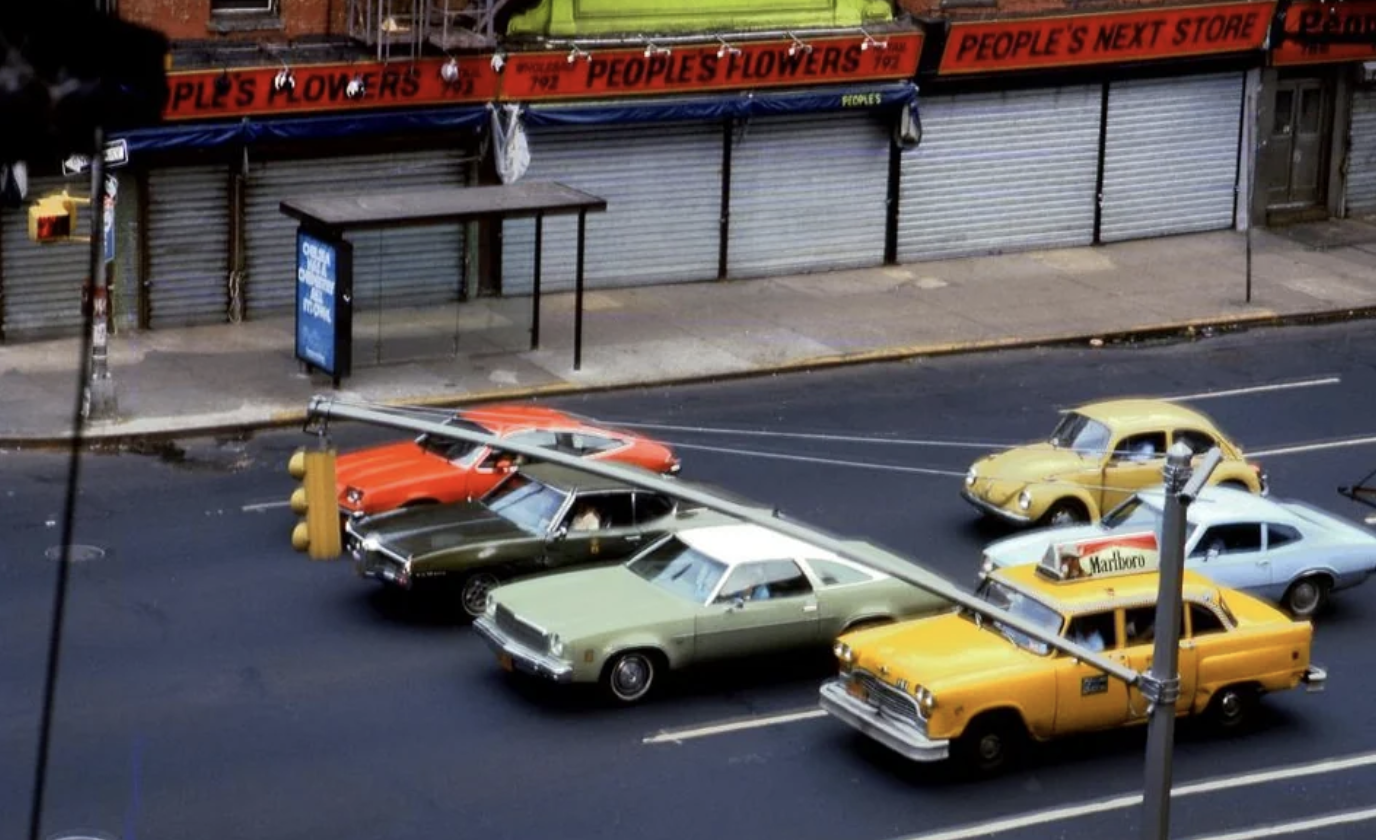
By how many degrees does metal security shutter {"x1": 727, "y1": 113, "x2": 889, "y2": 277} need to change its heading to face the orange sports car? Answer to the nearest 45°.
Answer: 0° — it already faces it

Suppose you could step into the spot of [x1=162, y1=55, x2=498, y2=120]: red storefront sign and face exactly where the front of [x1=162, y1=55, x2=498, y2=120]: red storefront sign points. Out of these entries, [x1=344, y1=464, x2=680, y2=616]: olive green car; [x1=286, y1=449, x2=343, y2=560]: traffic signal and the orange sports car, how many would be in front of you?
3

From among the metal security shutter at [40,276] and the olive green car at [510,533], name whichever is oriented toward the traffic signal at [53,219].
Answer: the metal security shutter

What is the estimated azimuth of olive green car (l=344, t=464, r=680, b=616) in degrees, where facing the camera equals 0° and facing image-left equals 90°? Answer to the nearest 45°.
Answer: approximately 45°

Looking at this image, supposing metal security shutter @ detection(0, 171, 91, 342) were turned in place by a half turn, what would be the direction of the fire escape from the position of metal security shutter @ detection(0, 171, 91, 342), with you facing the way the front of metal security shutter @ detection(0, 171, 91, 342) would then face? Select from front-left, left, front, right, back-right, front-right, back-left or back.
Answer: right

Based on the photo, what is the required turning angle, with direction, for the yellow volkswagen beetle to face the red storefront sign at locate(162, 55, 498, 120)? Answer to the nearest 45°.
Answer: approximately 90° to its right

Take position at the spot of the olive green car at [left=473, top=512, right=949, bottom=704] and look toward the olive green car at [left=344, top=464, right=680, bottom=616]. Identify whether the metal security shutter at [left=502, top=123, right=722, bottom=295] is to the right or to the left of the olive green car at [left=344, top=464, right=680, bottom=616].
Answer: right

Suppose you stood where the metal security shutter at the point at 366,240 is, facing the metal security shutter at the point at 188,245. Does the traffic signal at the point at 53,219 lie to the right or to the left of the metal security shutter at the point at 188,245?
left

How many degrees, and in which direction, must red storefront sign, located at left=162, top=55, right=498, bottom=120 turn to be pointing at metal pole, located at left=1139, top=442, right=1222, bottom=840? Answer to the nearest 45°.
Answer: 0° — it already faces it

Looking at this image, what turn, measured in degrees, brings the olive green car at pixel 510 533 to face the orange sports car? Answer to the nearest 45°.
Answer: approximately 135° to its right

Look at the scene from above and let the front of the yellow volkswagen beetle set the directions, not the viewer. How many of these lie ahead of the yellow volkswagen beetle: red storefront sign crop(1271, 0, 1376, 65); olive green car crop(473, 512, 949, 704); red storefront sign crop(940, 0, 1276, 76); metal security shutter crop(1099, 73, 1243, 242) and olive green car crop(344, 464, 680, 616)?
2

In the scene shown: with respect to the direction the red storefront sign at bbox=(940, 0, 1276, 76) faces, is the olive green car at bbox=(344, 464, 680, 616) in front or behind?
in front

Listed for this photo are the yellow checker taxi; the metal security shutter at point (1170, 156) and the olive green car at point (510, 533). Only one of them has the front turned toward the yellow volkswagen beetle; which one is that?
the metal security shutter

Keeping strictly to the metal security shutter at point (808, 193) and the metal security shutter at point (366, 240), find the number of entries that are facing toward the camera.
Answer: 2

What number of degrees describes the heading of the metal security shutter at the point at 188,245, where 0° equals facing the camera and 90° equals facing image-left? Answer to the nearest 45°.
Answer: approximately 0°

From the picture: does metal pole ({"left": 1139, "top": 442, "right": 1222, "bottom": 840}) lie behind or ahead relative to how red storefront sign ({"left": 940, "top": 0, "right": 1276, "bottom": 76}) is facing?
ahead

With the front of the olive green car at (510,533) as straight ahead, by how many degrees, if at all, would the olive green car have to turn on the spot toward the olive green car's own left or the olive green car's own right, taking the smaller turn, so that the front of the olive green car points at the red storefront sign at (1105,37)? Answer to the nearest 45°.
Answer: approximately 180°

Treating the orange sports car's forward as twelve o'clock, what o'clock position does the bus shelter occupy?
The bus shelter is roughly at 4 o'clock from the orange sports car.
